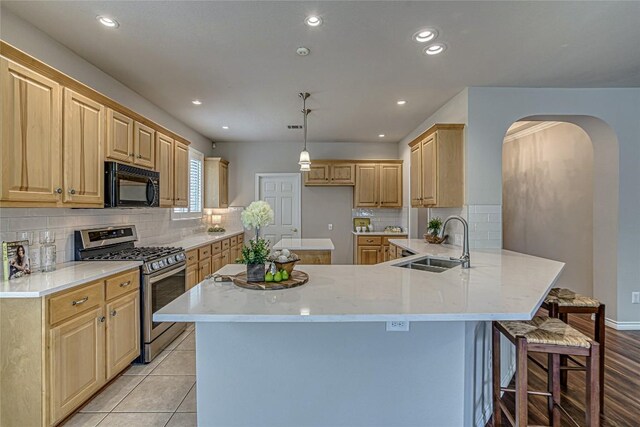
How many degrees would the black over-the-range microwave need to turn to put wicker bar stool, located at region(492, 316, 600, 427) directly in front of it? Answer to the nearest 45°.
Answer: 0° — it already faces it

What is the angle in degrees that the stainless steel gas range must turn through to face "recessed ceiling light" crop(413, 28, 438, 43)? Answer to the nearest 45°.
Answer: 0° — it already faces it

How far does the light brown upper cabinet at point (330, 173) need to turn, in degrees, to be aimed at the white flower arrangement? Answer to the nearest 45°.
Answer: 0° — it already faces it

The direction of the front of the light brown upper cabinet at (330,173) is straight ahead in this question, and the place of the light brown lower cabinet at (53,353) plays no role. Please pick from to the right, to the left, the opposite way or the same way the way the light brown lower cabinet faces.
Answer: to the left

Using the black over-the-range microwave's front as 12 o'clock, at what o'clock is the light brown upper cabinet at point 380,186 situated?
The light brown upper cabinet is roughly at 10 o'clock from the black over-the-range microwave.

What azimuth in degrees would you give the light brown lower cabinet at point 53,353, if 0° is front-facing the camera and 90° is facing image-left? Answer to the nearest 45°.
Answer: approximately 315°

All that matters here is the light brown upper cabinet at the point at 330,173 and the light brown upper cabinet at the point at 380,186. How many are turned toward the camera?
2

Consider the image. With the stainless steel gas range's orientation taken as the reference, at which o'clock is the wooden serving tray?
The wooden serving tray is roughly at 1 o'clock from the stainless steel gas range.

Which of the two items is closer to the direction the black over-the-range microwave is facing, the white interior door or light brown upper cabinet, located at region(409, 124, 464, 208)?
the light brown upper cabinet

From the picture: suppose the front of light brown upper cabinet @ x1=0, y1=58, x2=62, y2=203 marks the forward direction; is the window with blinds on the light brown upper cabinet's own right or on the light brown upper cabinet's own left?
on the light brown upper cabinet's own left

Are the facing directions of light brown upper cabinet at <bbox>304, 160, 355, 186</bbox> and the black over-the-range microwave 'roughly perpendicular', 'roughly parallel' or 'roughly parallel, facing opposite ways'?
roughly perpendicular
